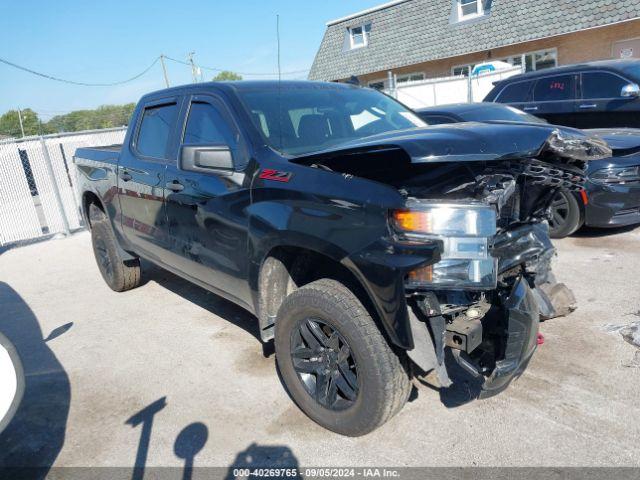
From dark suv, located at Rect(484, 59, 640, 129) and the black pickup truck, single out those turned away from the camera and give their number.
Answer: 0

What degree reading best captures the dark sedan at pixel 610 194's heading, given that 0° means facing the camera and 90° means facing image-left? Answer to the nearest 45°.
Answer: approximately 315°

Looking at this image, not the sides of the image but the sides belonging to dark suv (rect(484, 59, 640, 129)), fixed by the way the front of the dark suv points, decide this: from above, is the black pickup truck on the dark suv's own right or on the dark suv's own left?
on the dark suv's own right

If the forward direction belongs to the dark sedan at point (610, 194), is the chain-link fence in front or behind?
behind

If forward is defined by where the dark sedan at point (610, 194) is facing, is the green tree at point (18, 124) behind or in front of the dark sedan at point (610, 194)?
behind

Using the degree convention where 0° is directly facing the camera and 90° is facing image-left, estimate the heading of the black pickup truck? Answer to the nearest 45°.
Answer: approximately 315°

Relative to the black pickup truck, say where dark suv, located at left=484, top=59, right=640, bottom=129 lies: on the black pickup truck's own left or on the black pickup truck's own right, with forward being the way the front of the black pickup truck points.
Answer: on the black pickup truck's own left

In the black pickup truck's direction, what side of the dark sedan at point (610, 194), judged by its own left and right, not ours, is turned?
right

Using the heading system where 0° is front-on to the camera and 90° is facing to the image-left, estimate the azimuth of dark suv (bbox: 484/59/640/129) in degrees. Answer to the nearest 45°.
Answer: approximately 315°

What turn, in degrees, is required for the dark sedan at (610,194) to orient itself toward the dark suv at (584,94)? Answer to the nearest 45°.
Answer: approximately 135° to its left

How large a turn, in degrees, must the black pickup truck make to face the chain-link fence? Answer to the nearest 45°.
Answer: approximately 180°

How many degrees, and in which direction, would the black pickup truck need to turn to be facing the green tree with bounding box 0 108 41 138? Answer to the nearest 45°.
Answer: approximately 180°

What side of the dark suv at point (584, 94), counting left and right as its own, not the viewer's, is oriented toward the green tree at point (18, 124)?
back
